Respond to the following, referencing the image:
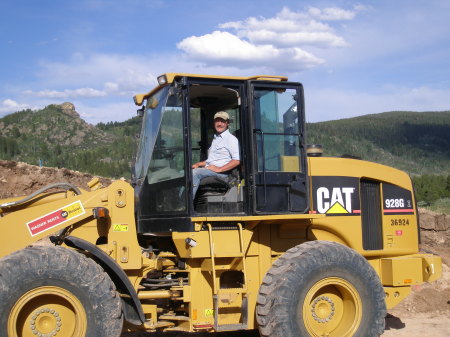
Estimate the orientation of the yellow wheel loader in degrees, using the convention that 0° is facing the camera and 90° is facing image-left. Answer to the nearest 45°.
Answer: approximately 90°
